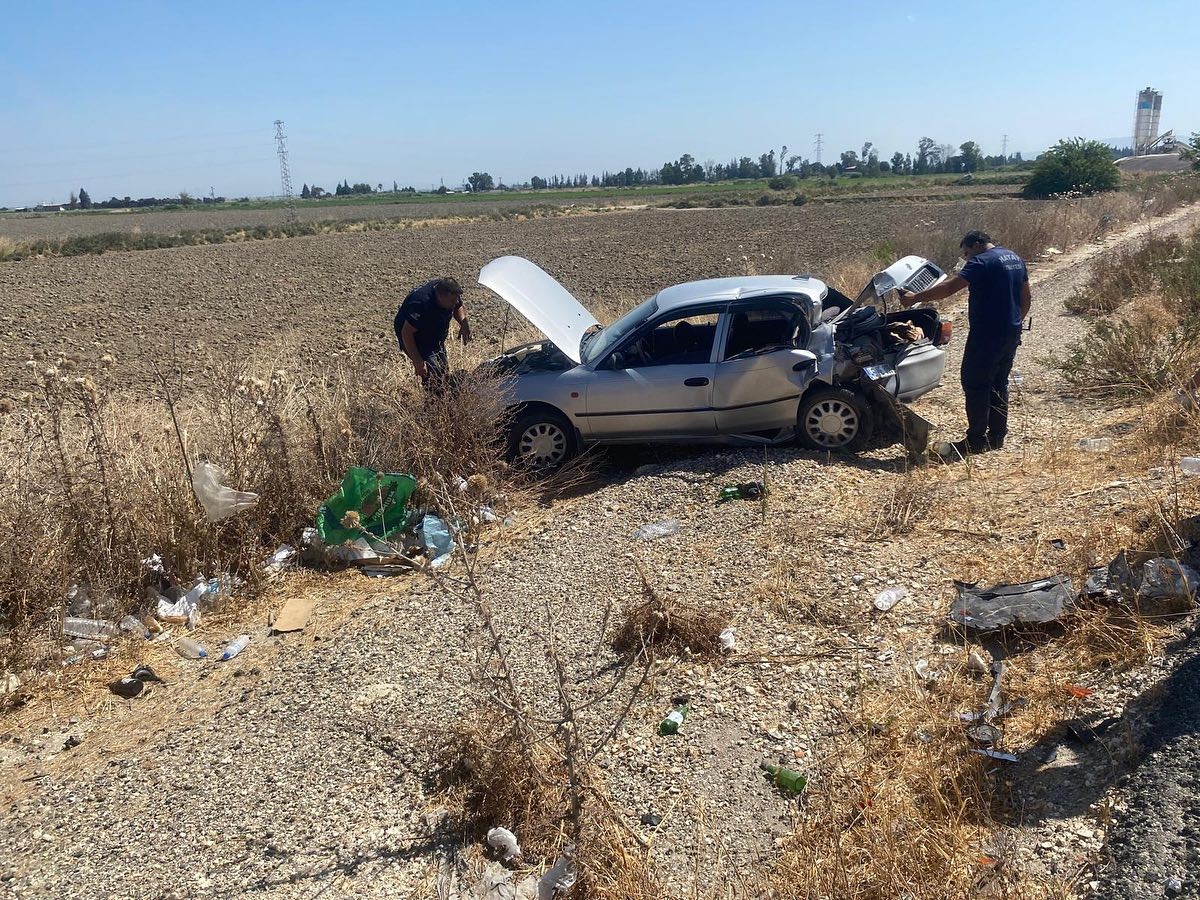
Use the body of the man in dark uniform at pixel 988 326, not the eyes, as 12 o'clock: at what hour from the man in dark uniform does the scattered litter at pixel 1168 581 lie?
The scattered litter is roughly at 7 o'clock from the man in dark uniform.

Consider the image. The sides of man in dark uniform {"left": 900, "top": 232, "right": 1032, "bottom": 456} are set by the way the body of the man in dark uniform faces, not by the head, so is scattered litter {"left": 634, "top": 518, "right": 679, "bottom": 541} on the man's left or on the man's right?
on the man's left

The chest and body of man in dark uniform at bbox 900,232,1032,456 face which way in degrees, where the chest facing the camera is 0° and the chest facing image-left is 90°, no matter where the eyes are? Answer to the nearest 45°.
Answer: approximately 135°

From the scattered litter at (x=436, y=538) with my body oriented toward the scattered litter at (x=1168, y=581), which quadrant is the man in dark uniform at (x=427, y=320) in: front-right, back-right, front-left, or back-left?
back-left

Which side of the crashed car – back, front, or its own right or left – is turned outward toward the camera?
left

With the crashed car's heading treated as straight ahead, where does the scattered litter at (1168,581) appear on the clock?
The scattered litter is roughly at 8 o'clock from the crashed car.

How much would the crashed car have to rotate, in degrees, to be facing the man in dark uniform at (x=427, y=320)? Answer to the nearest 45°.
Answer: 0° — it already faces them

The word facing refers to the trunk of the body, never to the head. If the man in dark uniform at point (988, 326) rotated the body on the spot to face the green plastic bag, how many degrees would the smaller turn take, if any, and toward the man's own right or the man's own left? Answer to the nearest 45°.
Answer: approximately 90° to the man's own left
